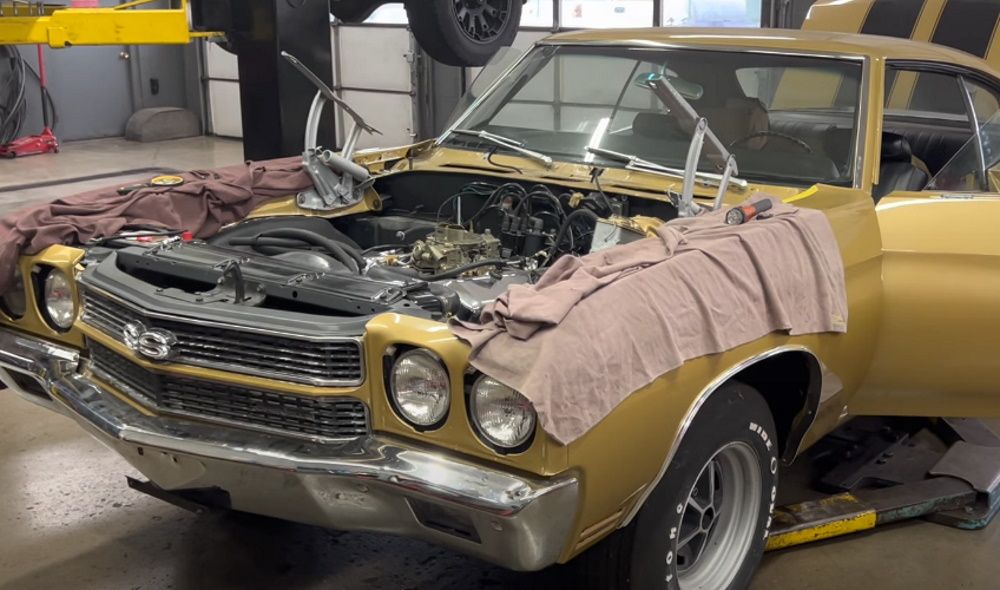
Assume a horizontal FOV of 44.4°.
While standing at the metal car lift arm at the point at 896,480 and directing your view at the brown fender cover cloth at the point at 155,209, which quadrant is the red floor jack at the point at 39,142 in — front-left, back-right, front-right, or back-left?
front-right

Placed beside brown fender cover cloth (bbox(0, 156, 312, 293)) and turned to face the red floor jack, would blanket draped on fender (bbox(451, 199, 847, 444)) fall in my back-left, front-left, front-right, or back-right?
back-right

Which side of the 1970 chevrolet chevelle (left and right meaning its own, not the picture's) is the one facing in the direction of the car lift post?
right

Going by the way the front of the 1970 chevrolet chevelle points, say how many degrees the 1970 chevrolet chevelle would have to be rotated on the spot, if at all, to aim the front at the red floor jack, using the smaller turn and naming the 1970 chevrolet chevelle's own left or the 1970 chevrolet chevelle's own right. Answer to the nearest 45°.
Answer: approximately 90° to the 1970 chevrolet chevelle's own right

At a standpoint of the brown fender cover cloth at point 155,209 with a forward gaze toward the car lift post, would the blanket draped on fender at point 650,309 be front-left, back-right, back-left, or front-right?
back-right
